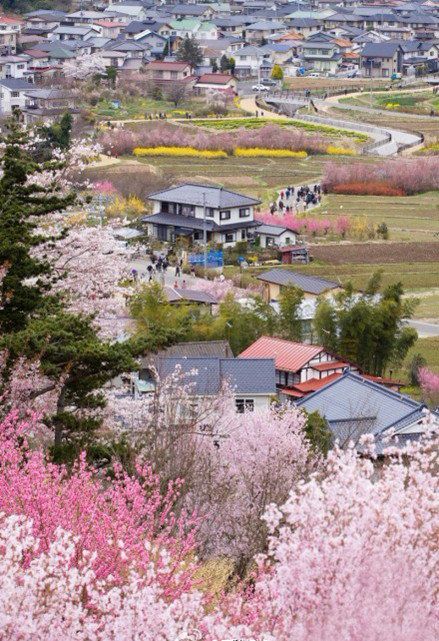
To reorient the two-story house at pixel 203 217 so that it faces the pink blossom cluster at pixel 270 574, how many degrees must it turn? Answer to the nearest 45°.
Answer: approximately 45° to its left

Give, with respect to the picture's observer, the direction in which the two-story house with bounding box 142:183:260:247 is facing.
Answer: facing the viewer and to the left of the viewer

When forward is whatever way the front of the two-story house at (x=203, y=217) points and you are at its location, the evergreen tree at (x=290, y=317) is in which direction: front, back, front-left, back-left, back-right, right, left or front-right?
front-left

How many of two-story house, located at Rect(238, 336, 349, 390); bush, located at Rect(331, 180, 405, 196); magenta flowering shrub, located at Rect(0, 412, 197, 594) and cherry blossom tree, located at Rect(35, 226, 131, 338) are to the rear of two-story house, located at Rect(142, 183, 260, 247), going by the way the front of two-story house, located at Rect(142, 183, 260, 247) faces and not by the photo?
1

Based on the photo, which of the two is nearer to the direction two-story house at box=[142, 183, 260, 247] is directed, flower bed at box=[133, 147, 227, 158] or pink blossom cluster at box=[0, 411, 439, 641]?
the pink blossom cluster

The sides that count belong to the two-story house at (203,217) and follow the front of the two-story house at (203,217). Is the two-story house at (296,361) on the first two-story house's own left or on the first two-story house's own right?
on the first two-story house's own left

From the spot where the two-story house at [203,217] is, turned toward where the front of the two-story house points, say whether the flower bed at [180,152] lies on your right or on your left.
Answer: on your right

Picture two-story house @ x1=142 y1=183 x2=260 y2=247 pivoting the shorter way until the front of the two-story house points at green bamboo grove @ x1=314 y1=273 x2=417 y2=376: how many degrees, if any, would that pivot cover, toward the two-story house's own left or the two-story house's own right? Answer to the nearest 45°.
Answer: approximately 45° to the two-story house's own left

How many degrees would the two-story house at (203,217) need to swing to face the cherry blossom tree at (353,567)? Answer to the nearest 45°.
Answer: approximately 45° to its left

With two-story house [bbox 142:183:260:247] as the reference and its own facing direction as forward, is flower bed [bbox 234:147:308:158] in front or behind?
behind

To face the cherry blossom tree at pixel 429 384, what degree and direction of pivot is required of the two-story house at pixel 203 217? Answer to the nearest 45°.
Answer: approximately 45° to its left

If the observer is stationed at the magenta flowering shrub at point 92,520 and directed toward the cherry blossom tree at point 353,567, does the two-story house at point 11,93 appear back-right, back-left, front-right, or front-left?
back-left

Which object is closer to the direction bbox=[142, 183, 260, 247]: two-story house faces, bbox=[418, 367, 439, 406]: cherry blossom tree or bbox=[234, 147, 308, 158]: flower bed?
the cherry blossom tree
